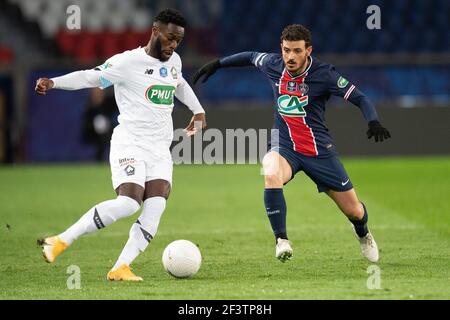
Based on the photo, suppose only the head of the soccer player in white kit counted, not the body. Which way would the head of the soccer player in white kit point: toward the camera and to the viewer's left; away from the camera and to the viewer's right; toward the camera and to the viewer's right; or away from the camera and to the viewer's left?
toward the camera and to the viewer's right

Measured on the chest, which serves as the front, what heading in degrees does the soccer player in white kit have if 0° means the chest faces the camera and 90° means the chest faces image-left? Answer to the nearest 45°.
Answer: approximately 315°

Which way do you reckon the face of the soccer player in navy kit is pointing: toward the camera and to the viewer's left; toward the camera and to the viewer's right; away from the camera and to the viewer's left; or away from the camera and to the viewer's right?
toward the camera and to the viewer's left

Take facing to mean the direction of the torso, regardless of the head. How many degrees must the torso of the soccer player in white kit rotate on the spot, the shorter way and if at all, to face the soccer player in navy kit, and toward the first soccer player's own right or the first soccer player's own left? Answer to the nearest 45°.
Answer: approximately 45° to the first soccer player's own left
